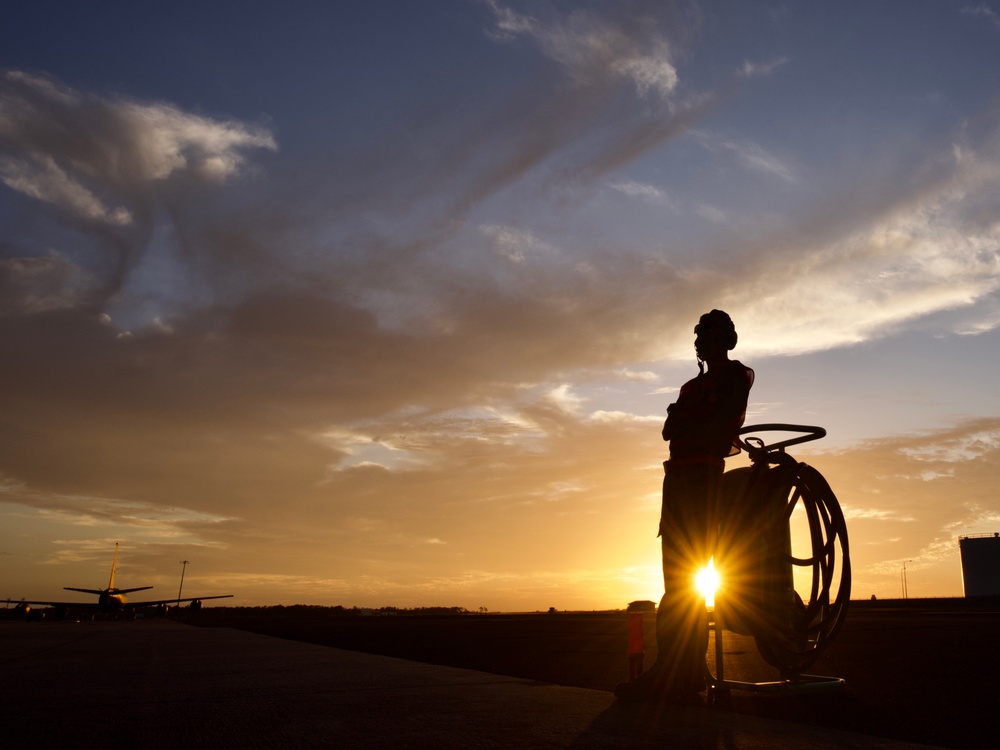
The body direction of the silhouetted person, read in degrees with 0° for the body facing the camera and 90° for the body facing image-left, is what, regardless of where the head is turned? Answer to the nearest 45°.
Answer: approximately 90°

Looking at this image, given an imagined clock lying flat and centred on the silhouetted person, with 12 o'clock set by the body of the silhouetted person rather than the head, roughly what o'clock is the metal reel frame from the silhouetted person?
The metal reel frame is roughly at 6 o'clock from the silhouetted person.
